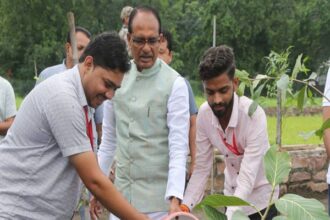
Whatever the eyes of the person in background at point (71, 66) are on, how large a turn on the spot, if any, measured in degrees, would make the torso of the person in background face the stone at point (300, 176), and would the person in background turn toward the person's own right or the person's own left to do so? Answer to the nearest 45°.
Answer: approximately 90° to the person's own left

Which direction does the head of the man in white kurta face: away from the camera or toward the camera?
toward the camera

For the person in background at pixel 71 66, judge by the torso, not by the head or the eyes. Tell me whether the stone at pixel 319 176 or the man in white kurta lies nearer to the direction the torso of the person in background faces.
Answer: the man in white kurta

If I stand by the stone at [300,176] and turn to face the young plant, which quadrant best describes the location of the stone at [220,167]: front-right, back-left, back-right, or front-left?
front-right

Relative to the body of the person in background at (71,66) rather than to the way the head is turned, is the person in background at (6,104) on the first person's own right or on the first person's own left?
on the first person's own right

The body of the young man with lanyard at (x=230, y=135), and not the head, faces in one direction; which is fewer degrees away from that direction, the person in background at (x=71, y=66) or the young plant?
the young plant

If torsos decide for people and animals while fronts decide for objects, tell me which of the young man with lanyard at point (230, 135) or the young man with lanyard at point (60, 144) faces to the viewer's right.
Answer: the young man with lanyard at point (60, 144)

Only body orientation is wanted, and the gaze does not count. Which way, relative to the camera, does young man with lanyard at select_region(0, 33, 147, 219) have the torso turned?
to the viewer's right

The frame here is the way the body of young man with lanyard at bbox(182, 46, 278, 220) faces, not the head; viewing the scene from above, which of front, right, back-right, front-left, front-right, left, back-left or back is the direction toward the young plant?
front-left

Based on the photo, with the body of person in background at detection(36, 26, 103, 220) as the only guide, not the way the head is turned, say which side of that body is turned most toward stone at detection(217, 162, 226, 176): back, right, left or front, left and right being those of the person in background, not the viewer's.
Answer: left

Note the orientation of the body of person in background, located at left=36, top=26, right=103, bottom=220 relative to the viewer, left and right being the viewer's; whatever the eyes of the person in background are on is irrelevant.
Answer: facing the viewer and to the right of the viewer

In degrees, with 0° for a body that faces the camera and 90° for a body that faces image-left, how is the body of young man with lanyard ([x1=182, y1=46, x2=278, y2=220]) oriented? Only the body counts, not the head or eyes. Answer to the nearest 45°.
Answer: approximately 45°

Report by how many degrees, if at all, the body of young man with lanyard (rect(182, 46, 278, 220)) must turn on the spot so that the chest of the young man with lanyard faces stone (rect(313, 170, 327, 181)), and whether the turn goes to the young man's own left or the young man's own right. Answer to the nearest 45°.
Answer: approximately 135° to the young man's own right
